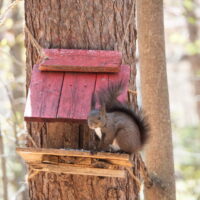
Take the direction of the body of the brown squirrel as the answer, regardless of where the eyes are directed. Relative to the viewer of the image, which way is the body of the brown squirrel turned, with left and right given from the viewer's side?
facing to the left of the viewer
